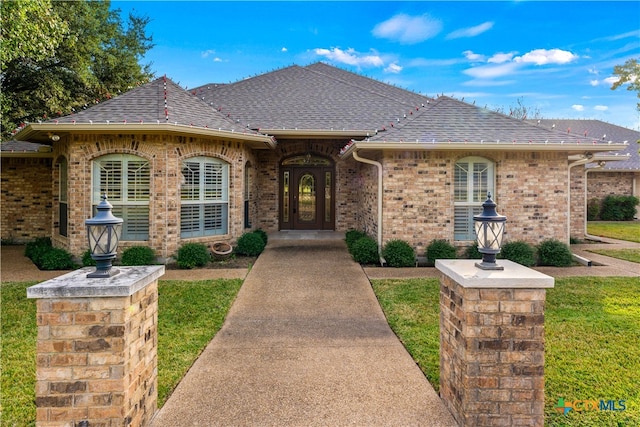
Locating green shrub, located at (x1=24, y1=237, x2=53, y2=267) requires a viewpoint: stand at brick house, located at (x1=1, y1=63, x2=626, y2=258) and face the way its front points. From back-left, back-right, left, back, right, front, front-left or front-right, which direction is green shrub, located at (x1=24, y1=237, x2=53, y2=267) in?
right

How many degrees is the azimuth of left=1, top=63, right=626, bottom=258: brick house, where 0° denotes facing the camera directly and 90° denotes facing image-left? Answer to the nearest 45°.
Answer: approximately 0°

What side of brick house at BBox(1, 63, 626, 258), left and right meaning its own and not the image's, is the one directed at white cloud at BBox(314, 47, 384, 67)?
back

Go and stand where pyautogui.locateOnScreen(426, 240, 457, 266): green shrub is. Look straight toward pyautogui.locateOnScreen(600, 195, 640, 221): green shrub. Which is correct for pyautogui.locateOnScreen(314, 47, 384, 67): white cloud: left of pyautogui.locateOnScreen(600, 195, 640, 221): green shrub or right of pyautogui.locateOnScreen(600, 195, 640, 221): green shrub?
left

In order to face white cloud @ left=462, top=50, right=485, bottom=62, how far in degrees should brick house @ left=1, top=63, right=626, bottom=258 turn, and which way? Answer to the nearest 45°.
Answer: approximately 135° to its left

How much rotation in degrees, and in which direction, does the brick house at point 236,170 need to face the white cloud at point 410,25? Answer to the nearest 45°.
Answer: approximately 135° to its left

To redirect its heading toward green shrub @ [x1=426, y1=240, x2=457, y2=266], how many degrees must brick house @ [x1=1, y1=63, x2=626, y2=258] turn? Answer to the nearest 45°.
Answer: approximately 90° to its left

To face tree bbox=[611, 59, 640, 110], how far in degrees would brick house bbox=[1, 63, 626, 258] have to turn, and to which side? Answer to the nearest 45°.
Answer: approximately 90° to its left

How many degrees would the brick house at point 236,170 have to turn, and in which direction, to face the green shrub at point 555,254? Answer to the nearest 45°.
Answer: approximately 90° to its left
